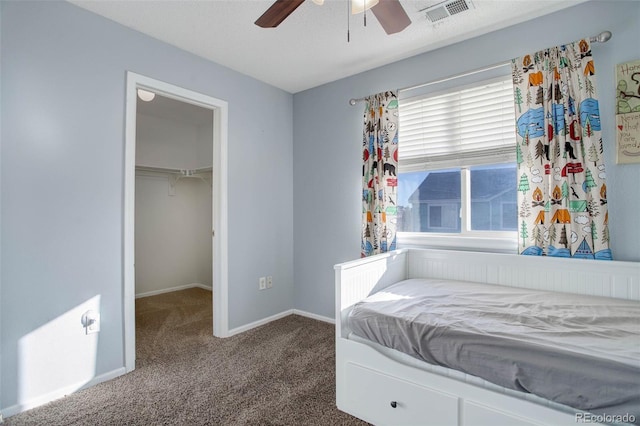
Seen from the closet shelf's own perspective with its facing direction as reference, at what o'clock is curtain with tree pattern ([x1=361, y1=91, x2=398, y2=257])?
The curtain with tree pattern is roughly at 11 o'clock from the closet shelf.

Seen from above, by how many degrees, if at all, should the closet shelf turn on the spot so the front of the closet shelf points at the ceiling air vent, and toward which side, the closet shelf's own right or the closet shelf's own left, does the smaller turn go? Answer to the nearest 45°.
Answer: approximately 45° to the closet shelf's own left

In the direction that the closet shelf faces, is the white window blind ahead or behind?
ahead

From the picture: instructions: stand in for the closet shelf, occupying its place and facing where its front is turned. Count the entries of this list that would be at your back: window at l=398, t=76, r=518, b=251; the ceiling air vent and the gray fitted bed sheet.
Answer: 0

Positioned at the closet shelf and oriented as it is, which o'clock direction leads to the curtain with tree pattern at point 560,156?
The curtain with tree pattern is roughly at 11 o'clock from the closet shelf.

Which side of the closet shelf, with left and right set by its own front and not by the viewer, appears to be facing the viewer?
front

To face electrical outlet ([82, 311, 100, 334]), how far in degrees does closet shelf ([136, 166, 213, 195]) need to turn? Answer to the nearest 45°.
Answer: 0° — it already faces it

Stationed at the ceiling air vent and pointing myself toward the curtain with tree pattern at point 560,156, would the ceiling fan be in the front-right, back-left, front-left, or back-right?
back-right

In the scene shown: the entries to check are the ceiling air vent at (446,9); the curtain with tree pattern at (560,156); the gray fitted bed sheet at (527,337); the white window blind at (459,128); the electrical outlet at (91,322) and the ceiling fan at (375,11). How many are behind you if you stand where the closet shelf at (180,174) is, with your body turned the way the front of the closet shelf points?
0

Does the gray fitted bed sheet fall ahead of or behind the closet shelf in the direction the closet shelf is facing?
ahead

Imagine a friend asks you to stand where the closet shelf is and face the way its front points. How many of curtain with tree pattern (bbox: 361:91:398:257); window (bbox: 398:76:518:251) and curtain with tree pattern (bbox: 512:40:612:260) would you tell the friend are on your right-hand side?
0
